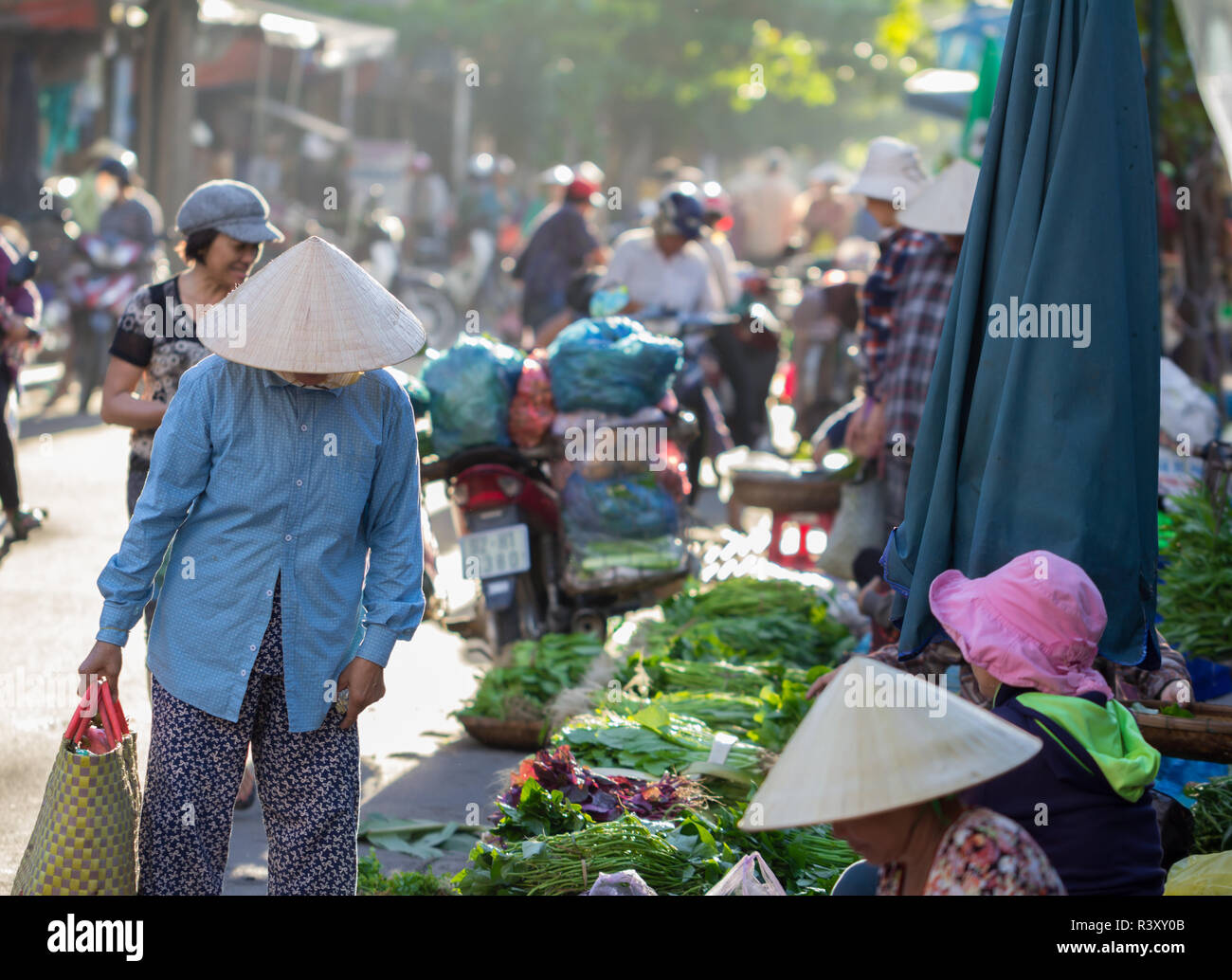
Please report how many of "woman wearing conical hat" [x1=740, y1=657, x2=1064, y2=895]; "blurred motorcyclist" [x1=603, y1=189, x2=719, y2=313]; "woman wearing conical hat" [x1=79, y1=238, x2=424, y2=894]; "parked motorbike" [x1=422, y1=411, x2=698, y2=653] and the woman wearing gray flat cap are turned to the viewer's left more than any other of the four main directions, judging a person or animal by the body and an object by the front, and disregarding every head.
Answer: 1

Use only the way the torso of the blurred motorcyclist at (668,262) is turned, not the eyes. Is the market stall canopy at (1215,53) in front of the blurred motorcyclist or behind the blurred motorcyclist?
in front

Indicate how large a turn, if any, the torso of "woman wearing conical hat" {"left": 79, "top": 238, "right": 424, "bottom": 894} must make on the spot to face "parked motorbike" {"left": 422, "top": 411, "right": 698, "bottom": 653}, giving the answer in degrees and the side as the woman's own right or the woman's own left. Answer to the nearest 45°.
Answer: approximately 180°

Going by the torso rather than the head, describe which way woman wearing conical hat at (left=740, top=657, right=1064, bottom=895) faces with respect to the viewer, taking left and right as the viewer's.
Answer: facing to the left of the viewer

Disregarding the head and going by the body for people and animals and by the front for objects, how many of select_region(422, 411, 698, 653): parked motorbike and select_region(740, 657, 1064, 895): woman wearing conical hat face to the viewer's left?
1

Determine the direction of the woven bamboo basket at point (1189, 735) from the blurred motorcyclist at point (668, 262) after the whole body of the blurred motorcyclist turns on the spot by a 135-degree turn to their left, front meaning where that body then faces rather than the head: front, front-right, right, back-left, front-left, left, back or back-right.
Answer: back-right

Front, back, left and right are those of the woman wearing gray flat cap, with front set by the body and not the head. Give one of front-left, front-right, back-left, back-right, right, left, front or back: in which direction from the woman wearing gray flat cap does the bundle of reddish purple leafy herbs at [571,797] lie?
front

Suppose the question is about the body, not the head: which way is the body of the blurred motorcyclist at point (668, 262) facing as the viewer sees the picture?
toward the camera

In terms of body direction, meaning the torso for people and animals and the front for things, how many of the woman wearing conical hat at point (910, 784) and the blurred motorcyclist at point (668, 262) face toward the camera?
1

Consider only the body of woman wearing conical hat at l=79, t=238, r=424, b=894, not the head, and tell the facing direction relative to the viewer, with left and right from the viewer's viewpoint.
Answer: facing the viewer

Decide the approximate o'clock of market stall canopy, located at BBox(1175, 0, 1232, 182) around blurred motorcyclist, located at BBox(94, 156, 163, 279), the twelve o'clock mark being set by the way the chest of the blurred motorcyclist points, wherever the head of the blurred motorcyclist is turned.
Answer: The market stall canopy is roughly at 10 o'clock from the blurred motorcyclist.

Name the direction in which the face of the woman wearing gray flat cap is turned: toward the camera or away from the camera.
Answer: toward the camera

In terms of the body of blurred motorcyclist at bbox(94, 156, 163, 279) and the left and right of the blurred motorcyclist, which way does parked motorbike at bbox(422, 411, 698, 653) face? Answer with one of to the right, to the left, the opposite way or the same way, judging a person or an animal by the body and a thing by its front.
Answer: the opposite way

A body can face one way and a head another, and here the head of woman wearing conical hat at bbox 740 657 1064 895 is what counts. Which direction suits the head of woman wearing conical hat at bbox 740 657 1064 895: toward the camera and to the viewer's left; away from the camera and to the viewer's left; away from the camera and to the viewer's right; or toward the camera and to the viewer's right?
toward the camera and to the viewer's left

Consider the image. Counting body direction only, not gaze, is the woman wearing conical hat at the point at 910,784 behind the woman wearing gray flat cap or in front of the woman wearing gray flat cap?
in front

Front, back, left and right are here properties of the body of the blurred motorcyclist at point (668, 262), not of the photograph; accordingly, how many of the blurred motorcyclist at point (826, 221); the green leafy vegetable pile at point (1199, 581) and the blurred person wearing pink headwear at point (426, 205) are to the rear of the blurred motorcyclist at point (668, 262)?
2

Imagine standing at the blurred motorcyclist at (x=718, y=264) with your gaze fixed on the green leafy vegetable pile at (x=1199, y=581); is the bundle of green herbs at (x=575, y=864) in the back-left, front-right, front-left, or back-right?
front-right

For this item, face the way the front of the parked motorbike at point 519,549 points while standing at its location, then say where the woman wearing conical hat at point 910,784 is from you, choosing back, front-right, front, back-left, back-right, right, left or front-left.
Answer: back-right

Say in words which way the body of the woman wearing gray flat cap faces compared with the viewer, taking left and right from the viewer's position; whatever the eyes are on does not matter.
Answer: facing the viewer and to the right of the viewer

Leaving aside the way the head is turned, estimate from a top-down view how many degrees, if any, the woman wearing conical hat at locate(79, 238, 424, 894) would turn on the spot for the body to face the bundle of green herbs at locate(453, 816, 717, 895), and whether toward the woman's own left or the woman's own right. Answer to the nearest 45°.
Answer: approximately 90° to the woman's own left
